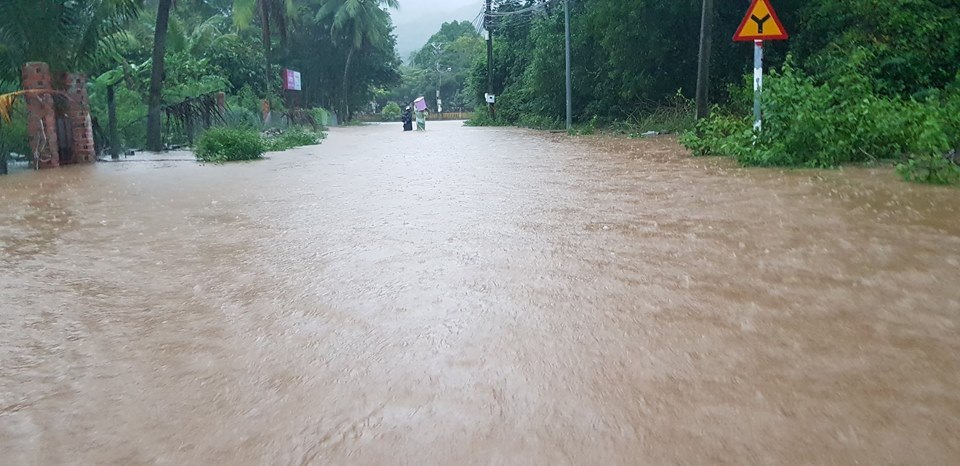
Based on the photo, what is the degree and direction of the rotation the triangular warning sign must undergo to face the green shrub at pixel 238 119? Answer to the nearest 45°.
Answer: approximately 135° to its right

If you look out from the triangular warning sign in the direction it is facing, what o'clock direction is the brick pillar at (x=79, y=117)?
The brick pillar is roughly at 3 o'clock from the triangular warning sign.

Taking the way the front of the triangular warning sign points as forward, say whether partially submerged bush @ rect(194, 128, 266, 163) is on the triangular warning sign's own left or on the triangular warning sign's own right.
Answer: on the triangular warning sign's own right

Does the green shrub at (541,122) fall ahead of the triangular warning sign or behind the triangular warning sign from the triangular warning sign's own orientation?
behind

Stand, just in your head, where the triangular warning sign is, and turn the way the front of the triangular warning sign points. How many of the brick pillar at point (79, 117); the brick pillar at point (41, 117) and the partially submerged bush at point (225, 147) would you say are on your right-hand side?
3

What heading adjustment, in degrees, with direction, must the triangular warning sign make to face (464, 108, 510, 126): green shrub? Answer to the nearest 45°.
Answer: approximately 135° to its right

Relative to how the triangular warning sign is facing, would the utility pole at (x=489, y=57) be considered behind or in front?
behind

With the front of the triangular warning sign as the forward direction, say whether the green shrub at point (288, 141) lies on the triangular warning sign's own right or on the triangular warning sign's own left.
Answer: on the triangular warning sign's own right

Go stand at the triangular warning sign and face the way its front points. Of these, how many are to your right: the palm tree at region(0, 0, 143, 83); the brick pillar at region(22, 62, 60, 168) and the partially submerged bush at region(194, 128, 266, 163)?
3

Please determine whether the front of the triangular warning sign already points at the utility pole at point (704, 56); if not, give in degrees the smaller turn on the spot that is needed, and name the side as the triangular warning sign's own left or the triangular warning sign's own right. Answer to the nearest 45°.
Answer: approximately 180°
